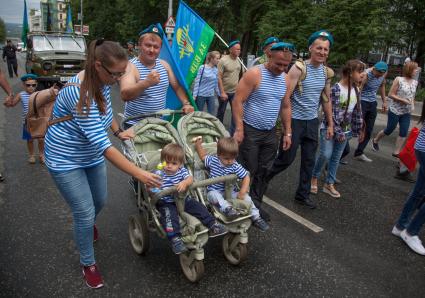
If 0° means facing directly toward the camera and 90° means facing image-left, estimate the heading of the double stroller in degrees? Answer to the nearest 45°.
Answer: approximately 315°

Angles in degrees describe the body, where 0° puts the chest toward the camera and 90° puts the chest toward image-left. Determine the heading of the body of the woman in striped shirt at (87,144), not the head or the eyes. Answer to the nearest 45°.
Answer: approximately 315°

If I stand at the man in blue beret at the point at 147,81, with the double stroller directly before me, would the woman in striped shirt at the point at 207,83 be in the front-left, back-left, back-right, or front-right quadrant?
back-left

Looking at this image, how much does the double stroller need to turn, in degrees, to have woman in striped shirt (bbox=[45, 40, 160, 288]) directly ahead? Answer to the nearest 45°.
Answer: approximately 90° to its right
